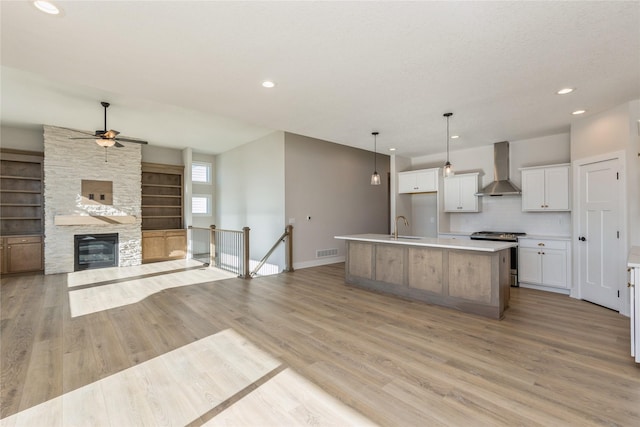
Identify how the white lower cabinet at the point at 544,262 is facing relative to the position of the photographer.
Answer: facing the viewer

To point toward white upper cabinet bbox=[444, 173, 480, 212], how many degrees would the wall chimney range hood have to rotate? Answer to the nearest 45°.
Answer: approximately 90° to its right

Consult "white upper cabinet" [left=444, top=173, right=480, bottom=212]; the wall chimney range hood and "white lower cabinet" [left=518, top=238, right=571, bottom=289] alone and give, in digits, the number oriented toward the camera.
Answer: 3

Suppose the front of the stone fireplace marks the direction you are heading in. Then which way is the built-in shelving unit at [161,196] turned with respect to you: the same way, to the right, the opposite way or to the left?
the same way

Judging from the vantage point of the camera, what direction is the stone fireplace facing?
facing the viewer and to the right of the viewer

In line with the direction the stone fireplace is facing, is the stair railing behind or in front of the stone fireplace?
in front

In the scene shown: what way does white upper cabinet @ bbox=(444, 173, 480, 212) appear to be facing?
toward the camera

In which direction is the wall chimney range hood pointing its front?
toward the camera

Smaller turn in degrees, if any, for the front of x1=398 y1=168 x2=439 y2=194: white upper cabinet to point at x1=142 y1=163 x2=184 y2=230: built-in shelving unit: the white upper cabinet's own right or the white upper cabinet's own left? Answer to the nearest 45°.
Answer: approximately 90° to the white upper cabinet's own right

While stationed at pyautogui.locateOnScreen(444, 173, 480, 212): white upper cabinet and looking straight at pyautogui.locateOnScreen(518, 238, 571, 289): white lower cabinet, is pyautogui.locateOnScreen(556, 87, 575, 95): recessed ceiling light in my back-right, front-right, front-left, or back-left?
front-right

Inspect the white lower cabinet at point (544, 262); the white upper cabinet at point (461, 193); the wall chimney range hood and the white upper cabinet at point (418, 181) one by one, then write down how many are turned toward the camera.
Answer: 4
